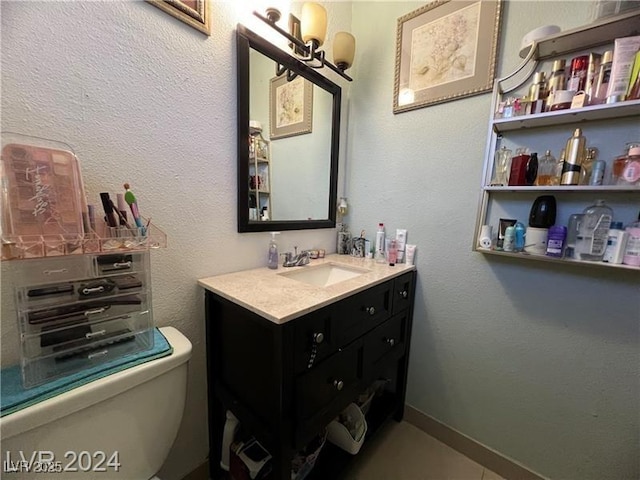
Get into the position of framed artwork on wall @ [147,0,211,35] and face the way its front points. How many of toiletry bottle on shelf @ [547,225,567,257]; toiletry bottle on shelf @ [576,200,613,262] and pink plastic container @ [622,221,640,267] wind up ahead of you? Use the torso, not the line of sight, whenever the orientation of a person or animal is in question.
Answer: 3

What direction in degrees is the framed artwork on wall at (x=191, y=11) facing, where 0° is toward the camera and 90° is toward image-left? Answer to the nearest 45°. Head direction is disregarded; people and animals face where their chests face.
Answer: approximately 315°

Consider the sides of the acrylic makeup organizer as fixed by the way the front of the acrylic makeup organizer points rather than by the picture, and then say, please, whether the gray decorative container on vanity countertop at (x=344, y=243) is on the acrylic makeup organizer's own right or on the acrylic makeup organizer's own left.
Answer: on the acrylic makeup organizer's own left

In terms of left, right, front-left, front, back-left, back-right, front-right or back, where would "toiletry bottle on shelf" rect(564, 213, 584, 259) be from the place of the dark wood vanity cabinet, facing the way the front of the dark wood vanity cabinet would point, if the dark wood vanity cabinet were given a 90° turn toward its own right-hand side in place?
back-left

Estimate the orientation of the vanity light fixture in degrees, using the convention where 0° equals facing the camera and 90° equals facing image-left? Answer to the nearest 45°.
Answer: approximately 315°

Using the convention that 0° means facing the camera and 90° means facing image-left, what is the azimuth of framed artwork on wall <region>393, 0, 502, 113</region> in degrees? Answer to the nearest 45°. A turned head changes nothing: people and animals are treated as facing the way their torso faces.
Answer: approximately 45°

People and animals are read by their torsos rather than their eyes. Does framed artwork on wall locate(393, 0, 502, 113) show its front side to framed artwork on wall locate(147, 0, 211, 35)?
yes

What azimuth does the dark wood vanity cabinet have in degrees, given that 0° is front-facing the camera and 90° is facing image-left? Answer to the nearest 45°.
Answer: approximately 315°
